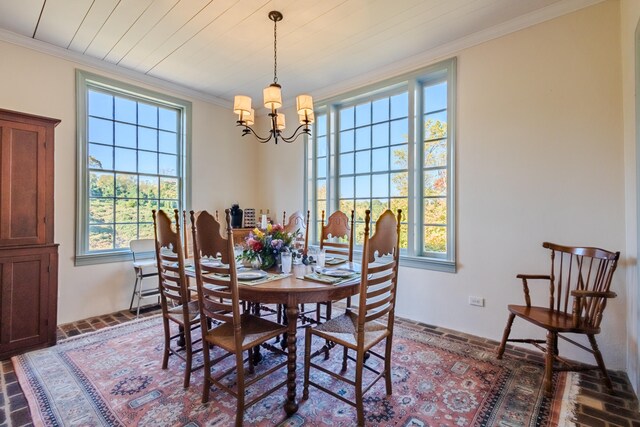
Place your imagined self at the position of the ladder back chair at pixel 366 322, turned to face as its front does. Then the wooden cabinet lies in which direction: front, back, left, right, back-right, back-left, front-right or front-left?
front-left

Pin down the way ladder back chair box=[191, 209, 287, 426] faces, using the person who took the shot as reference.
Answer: facing away from the viewer and to the right of the viewer

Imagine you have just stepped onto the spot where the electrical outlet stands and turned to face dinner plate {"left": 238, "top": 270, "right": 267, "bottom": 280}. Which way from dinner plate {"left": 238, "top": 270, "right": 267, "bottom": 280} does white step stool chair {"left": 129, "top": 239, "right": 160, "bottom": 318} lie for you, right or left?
right

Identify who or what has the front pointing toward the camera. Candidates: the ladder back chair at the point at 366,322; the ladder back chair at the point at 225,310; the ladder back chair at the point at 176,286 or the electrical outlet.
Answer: the electrical outlet

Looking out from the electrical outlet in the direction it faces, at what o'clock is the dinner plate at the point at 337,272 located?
The dinner plate is roughly at 1 o'clock from the electrical outlet.

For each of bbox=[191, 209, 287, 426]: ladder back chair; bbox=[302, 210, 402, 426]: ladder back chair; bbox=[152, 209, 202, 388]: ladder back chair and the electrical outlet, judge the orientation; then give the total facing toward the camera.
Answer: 1

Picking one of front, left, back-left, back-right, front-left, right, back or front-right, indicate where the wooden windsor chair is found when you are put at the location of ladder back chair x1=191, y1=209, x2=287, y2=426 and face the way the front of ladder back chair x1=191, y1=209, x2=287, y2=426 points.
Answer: front-right

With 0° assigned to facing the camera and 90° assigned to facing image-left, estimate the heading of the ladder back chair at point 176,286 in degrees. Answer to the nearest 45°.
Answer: approximately 225°

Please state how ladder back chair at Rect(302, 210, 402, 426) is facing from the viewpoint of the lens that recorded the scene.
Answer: facing away from the viewer and to the left of the viewer

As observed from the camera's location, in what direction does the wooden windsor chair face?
facing the viewer and to the left of the viewer

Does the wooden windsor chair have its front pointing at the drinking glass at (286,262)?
yes

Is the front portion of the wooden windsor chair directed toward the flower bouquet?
yes

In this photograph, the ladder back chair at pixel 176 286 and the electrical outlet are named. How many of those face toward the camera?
1
